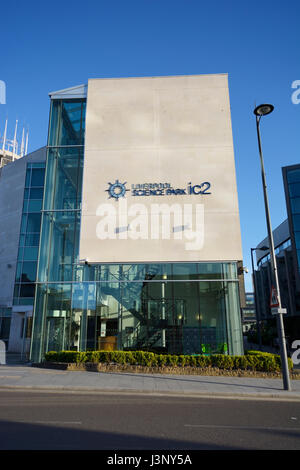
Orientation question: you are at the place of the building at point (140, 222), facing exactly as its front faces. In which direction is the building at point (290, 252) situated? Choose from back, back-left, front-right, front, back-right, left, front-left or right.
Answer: back-left

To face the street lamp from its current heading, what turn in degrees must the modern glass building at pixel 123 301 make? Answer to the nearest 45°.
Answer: approximately 45° to its left

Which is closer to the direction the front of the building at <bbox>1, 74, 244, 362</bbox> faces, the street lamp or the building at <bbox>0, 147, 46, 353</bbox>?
the street lamp

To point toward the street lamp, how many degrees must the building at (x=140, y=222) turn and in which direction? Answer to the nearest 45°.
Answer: approximately 45° to its left

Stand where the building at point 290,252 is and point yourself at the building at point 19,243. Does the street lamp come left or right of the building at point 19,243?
left

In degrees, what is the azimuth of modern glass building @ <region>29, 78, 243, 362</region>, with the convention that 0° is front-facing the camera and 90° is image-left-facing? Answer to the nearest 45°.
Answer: approximately 0°

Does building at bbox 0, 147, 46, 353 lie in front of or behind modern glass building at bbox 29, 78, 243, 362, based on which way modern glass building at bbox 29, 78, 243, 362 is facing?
behind

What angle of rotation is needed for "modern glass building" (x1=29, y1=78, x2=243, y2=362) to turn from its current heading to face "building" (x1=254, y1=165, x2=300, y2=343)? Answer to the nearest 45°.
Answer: approximately 135° to its left
